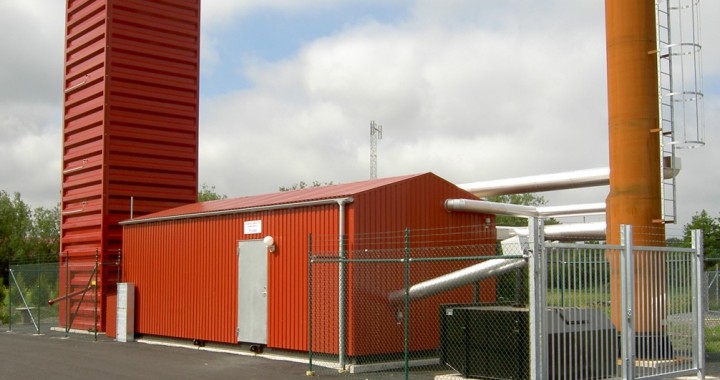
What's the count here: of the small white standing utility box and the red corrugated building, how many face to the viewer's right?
0

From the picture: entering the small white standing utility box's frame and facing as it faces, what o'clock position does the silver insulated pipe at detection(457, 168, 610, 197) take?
The silver insulated pipe is roughly at 8 o'clock from the small white standing utility box.

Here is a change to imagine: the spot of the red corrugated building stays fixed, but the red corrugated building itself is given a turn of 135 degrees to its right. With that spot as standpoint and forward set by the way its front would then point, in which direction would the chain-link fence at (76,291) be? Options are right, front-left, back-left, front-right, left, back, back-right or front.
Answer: front-left

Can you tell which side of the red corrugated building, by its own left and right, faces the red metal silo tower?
right

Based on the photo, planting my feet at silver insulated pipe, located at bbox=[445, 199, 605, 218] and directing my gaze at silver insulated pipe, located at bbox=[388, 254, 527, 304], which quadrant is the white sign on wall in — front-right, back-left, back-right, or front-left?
front-right

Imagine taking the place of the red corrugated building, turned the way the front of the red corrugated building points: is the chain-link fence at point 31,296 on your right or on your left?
on your right

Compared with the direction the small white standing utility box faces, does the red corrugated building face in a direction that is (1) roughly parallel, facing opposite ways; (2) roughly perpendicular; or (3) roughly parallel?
roughly parallel

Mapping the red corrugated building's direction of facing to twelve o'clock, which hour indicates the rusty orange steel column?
The rusty orange steel column is roughly at 8 o'clock from the red corrugated building.

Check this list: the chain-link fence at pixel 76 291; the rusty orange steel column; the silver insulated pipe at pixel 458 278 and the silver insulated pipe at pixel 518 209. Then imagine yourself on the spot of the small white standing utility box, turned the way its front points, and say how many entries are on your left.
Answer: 3

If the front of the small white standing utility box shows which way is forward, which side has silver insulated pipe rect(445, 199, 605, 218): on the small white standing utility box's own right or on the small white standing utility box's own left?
on the small white standing utility box's own left

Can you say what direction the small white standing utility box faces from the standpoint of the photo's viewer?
facing the viewer and to the left of the viewer
